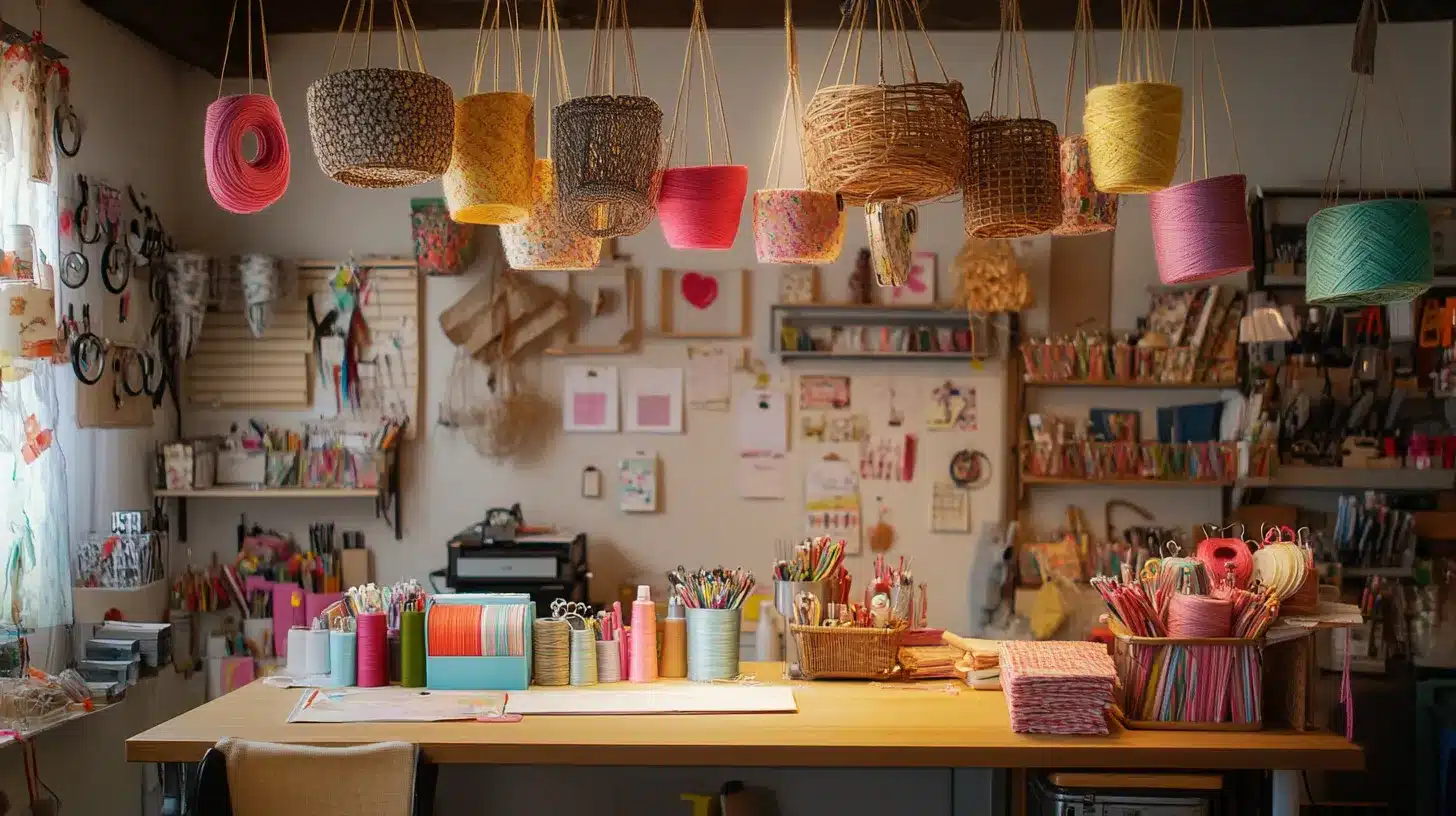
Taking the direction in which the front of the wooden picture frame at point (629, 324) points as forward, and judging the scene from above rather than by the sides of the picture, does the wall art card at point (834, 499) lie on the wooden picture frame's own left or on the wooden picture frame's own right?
on the wooden picture frame's own left

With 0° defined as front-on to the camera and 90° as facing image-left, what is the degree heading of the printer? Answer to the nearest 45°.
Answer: approximately 0°

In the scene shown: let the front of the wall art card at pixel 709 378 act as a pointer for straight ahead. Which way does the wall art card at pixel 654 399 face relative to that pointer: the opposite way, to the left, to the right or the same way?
the same way

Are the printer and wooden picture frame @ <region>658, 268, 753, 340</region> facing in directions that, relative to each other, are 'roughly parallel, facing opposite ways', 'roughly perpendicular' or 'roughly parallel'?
roughly parallel

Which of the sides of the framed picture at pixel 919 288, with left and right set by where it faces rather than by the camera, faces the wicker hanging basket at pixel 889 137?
front

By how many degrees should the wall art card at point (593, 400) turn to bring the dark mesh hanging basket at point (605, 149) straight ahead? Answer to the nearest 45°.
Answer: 0° — it already faces it

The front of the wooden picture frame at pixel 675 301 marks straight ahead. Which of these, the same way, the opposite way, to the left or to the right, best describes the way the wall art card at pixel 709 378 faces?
the same way

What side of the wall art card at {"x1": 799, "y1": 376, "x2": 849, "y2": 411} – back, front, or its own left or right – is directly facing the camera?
front

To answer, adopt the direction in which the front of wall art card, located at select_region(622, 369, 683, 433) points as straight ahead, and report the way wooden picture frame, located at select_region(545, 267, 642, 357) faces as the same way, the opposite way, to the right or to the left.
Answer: the same way

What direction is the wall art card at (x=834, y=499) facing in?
toward the camera

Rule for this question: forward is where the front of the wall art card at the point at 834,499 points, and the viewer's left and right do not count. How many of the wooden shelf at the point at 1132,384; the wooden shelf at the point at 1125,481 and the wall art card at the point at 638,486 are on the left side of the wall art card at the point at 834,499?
2

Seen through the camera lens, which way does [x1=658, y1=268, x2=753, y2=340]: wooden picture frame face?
facing the viewer

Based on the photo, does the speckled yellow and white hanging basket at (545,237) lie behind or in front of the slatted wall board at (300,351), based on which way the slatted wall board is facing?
in front

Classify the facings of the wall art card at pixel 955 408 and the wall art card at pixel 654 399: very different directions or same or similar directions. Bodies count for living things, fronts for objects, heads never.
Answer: same or similar directions
